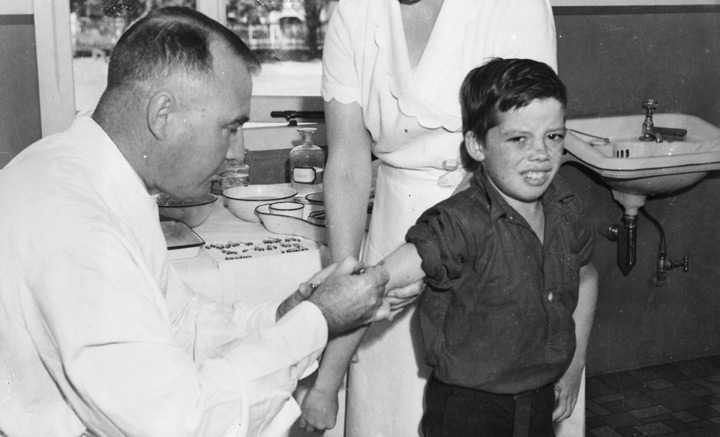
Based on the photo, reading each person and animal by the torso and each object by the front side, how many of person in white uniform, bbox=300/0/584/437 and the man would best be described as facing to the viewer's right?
1

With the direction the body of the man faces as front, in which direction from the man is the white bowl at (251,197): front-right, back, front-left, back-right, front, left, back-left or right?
left

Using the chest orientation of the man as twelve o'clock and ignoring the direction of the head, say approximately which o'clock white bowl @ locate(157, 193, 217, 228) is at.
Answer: The white bowl is roughly at 9 o'clock from the man.

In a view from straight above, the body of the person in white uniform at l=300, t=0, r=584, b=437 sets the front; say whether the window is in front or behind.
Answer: behind

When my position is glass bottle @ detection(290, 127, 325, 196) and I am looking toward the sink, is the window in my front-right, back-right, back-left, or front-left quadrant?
back-left

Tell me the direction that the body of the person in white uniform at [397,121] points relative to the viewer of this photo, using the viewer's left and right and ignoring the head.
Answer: facing the viewer

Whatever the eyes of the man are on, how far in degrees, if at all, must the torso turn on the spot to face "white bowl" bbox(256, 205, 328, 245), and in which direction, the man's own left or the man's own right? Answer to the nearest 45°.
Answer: approximately 90° to the man's own left

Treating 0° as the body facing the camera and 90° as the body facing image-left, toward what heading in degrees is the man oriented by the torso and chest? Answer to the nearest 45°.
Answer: approximately 270°

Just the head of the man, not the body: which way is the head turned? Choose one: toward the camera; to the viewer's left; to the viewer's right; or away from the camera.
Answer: to the viewer's right

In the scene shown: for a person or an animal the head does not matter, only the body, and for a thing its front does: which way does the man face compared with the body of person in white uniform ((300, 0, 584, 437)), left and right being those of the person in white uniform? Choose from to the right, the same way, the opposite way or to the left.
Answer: to the left
